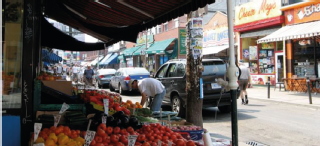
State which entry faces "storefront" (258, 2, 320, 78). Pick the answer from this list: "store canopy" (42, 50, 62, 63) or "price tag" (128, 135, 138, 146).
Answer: the store canopy

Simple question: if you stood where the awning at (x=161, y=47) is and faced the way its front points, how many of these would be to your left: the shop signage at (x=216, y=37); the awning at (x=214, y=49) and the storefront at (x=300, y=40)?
3

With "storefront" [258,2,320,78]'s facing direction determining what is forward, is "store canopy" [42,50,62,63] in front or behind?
in front

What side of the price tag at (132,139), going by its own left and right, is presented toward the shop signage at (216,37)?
back

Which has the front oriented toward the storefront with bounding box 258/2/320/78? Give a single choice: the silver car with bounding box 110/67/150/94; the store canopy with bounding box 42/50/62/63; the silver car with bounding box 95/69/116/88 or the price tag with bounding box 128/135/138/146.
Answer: the store canopy

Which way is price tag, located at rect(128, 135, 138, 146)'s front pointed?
toward the camera

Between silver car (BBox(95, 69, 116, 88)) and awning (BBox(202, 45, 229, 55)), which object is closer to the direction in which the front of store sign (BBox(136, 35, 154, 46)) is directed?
the silver car

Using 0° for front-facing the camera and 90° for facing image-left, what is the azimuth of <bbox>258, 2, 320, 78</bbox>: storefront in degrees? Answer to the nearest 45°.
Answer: approximately 45°
